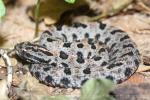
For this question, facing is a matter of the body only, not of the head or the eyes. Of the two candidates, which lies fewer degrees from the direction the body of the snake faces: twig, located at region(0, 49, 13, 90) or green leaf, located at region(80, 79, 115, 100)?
the twig

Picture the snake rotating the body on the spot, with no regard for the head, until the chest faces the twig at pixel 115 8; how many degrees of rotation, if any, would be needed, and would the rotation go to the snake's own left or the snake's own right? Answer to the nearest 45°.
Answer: approximately 135° to the snake's own right

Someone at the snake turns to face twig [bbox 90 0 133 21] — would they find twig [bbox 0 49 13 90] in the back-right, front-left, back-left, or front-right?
back-left

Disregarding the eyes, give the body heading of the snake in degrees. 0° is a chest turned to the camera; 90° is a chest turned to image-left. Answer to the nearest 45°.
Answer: approximately 90°

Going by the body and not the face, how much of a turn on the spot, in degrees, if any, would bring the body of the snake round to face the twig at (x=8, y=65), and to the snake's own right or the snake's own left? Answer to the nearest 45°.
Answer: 0° — it already faces it

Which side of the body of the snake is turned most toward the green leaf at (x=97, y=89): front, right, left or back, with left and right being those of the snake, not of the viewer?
left
